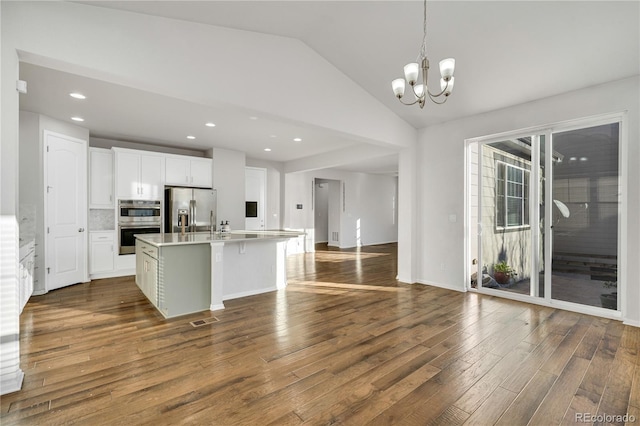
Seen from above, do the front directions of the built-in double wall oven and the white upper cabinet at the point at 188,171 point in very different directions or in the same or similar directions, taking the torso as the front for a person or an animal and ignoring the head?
same or similar directions

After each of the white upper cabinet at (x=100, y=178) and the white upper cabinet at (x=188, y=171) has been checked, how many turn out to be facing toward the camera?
2

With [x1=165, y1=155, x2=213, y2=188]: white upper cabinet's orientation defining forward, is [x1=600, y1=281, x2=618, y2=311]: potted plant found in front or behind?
in front

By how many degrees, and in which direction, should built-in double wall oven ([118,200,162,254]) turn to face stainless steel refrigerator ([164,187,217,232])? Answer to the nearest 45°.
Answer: approximately 90° to its left

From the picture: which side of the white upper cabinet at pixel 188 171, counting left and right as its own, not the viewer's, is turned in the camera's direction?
front

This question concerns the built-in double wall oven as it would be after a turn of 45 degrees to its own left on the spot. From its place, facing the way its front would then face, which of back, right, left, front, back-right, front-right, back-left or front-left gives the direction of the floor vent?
front-right

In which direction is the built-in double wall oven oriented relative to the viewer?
toward the camera

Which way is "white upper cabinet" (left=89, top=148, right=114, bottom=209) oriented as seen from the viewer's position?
toward the camera

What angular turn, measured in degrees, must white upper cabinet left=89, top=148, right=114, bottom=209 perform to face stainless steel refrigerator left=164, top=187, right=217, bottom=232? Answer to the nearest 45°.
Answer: approximately 90° to its left

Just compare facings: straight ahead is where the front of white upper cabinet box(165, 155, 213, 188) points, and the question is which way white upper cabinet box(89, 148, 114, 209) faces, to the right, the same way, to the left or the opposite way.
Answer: the same way

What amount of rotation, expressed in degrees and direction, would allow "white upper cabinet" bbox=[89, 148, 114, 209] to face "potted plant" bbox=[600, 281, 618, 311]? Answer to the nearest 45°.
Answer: approximately 45° to its left

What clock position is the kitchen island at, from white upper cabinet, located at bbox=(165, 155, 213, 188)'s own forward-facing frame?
The kitchen island is roughly at 12 o'clock from the white upper cabinet.
